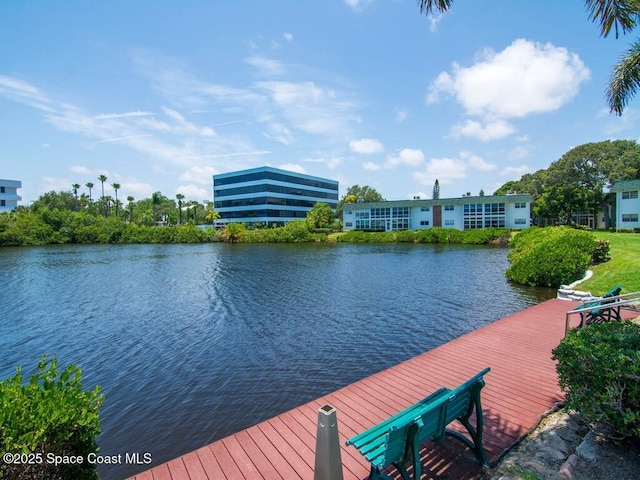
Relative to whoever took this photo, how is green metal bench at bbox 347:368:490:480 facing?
facing away from the viewer and to the left of the viewer

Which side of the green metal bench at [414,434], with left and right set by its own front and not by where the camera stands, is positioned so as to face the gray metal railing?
right

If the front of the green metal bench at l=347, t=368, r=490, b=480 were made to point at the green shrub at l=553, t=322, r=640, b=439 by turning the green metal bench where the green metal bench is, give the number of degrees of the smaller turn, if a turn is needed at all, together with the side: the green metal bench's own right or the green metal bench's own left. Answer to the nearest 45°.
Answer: approximately 90° to the green metal bench's own right

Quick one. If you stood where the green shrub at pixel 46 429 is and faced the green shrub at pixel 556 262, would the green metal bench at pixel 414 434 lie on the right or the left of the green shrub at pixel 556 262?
right

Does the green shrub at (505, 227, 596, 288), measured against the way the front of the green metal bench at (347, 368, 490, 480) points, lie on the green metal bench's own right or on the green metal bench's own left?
on the green metal bench's own right

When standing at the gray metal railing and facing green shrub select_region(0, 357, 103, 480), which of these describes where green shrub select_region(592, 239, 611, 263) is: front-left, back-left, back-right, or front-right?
back-right

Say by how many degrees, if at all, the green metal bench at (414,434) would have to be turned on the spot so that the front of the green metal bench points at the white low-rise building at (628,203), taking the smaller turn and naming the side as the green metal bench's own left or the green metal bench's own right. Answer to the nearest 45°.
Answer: approximately 90° to the green metal bench's own right

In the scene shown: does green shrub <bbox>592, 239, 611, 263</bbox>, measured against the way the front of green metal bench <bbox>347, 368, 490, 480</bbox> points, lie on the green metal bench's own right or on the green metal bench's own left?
on the green metal bench's own right

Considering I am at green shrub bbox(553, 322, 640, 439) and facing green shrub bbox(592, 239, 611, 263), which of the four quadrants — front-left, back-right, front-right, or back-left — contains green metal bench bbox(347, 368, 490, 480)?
back-left
